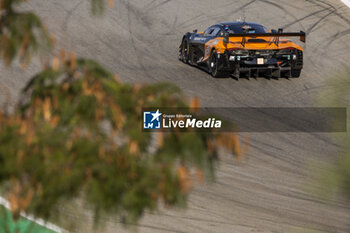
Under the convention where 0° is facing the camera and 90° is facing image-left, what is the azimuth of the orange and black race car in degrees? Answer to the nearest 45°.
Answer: approximately 135°
